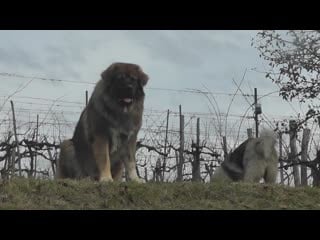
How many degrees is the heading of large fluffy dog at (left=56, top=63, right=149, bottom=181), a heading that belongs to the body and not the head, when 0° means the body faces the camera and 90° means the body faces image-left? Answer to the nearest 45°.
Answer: approximately 315°

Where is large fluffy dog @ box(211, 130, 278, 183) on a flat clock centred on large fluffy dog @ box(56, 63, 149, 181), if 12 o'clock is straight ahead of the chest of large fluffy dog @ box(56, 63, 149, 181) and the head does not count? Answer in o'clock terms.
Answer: large fluffy dog @ box(211, 130, 278, 183) is roughly at 9 o'clock from large fluffy dog @ box(56, 63, 149, 181).
